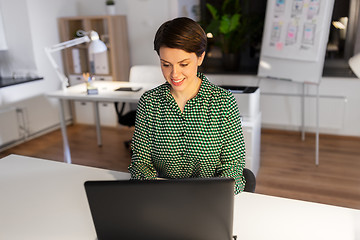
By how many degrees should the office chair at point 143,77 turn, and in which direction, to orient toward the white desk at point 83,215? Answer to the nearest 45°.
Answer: approximately 45° to its left

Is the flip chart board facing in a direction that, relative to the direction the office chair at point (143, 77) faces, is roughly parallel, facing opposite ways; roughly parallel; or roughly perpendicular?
roughly parallel

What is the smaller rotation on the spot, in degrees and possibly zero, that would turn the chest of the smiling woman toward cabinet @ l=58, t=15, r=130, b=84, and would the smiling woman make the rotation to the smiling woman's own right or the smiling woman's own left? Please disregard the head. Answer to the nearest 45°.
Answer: approximately 180°

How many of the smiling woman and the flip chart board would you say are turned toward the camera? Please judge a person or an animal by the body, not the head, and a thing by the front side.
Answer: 2

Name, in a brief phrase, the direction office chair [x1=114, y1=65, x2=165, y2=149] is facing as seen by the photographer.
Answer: facing the viewer and to the left of the viewer

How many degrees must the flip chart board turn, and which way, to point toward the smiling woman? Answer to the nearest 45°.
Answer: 0° — it already faces them

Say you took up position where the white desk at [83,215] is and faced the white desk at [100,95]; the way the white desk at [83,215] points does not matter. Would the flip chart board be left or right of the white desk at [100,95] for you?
right

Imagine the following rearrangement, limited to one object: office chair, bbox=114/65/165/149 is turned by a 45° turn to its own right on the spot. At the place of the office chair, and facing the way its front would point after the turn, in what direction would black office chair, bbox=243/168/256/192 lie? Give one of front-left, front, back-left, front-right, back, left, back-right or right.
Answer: left

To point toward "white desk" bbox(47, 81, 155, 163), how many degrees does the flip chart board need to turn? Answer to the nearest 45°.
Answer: approximately 45° to its right

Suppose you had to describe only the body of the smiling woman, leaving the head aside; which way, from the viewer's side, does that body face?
toward the camera

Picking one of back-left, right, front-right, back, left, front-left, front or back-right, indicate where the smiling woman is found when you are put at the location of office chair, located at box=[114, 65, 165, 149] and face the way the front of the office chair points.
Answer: front-left

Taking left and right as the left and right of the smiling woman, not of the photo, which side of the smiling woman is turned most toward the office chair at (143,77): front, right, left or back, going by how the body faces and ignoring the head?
back

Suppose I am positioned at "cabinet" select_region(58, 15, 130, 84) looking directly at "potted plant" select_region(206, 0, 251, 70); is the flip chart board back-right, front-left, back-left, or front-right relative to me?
front-right

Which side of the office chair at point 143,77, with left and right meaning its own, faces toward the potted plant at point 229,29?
back

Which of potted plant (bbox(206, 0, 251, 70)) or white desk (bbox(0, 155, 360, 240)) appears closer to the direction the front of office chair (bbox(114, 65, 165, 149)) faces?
the white desk

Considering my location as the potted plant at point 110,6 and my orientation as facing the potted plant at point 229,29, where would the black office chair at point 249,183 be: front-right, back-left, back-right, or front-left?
front-right

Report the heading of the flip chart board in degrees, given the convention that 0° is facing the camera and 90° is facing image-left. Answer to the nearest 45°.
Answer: approximately 0°
